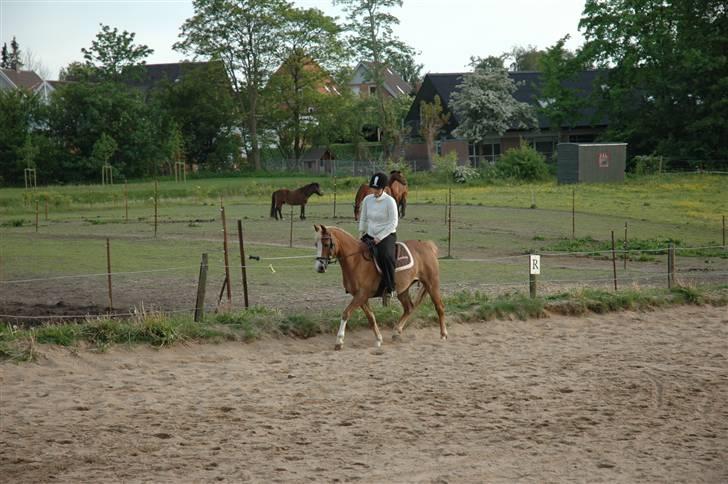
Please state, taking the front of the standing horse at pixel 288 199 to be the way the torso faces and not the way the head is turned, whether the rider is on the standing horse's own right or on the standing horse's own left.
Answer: on the standing horse's own right

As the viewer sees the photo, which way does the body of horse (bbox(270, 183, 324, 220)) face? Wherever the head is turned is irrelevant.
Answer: to the viewer's right

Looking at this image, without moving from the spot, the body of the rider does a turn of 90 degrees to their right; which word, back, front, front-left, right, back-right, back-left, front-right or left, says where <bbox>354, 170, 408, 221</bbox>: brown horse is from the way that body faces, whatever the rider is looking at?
front-right

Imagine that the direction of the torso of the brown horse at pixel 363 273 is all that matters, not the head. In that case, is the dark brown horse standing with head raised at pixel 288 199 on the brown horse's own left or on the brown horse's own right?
on the brown horse's own right

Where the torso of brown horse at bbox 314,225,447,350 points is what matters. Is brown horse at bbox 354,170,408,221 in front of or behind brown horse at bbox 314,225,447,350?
behind

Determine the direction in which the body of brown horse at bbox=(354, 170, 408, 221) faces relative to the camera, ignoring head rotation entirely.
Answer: to the viewer's right
